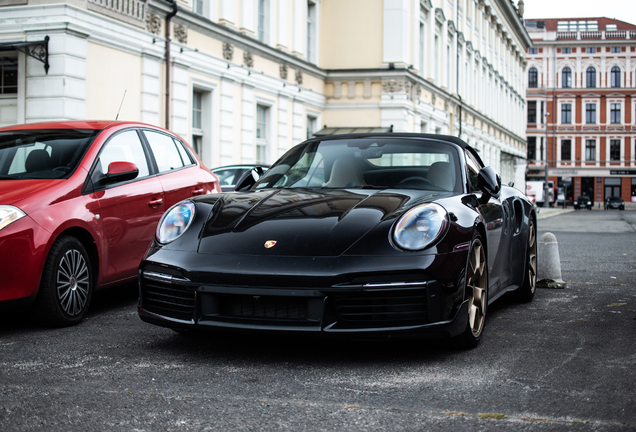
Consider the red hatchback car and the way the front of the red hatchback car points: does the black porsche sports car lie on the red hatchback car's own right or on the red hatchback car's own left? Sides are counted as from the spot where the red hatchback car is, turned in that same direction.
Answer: on the red hatchback car's own left

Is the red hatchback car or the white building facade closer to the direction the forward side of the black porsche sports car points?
the red hatchback car

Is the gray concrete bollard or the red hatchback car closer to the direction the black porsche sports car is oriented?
the red hatchback car

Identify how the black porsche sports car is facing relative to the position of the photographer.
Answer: facing the viewer and to the left of the viewer

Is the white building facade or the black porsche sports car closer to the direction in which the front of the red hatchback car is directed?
the black porsche sports car

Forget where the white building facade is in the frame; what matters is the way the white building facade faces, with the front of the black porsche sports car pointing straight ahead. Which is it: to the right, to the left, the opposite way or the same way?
to the left

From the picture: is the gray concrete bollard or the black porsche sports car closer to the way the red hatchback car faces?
the black porsche sports car

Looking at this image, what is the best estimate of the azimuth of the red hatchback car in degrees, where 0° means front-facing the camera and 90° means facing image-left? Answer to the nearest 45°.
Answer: approximately 45°

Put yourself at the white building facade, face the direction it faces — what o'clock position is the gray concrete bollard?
The gray concrete bollard is roughly at 1 o'clock from the white building facade.

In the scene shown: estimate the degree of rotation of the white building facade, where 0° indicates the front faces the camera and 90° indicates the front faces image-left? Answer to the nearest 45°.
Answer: approximately 315°

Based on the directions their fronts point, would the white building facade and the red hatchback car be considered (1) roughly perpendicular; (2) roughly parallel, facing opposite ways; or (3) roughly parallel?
roughly perpendicular

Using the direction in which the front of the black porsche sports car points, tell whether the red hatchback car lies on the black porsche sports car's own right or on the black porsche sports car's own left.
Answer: on the black porsche sports car's own right
